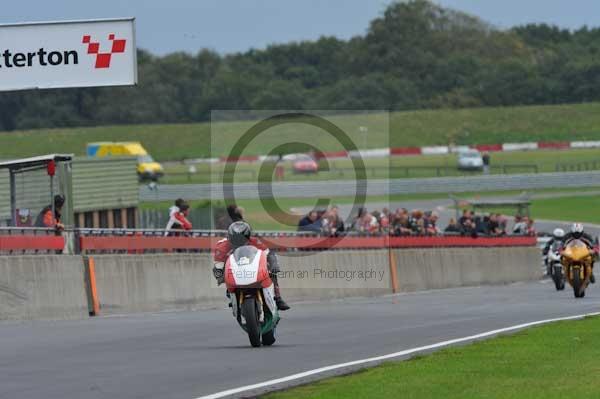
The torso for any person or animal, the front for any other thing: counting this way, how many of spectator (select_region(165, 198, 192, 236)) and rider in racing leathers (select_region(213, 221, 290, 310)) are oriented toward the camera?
1

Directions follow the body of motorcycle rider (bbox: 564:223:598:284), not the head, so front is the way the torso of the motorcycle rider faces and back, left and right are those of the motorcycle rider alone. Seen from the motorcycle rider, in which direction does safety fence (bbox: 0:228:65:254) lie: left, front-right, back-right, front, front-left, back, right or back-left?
front-right

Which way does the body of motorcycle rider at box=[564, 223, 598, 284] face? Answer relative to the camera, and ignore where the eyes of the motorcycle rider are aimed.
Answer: toward the camera

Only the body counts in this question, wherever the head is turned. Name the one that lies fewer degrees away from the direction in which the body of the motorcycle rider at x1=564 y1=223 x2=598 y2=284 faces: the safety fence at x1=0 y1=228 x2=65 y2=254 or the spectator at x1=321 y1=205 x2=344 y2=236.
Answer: the safety fence

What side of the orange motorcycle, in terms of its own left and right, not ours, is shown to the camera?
front

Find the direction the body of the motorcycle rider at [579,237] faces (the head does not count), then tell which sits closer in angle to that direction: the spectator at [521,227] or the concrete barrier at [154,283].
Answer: the concrete barrier
